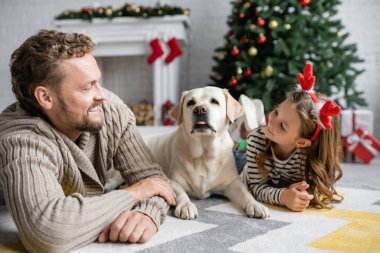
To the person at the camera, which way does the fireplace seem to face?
facing the viewer

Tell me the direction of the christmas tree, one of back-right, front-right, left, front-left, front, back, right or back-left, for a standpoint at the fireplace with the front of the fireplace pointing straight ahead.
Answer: front-left

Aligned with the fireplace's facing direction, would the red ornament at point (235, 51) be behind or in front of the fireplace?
in front

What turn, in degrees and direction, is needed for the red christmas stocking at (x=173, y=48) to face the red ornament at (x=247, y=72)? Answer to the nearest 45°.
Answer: approximately 135° to its left

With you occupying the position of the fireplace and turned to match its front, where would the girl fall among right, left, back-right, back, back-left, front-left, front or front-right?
front
